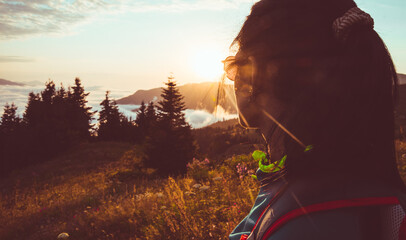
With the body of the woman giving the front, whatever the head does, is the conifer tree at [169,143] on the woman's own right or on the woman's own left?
on the woman's own right

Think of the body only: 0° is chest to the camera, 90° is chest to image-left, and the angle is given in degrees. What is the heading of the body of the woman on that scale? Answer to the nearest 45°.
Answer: approximately 90°

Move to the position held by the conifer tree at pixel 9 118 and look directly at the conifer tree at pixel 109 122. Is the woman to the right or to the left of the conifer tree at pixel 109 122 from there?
right

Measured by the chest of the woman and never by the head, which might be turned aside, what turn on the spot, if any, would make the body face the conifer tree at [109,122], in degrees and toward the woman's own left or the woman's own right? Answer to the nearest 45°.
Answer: approximately 45° to the woman's own right

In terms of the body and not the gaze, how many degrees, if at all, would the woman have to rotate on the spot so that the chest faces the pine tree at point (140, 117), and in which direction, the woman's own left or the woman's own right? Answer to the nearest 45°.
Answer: approximately 45° to the woman's own right
